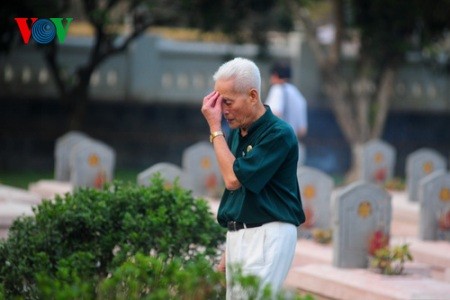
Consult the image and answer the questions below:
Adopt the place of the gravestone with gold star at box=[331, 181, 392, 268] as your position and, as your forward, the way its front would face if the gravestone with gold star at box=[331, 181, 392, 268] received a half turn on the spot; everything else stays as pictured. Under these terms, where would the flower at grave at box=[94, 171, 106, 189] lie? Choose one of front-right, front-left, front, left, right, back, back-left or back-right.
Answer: front

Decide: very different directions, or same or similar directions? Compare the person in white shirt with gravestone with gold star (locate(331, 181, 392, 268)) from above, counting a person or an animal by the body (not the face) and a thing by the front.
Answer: very different directions

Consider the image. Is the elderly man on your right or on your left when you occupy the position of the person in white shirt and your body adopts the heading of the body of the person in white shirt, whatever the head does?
on your left

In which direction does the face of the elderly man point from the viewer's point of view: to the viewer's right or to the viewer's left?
to the viewer's left

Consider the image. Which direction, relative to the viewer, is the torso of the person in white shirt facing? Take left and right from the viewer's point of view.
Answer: facing away from the viewer and to the left of the viewer

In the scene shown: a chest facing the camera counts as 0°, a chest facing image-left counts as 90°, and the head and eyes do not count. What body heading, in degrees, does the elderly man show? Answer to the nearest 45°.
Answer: approximately 45°
